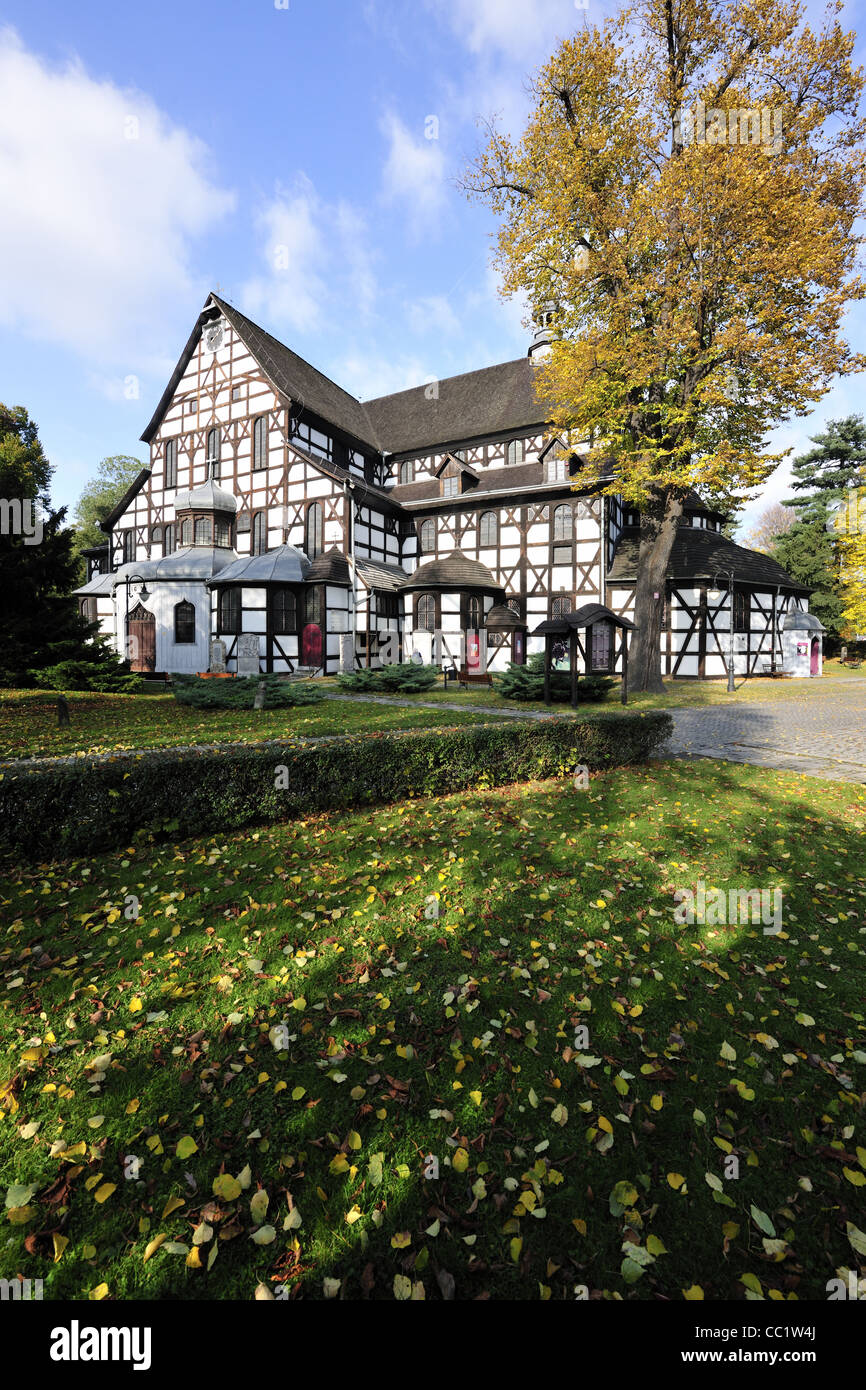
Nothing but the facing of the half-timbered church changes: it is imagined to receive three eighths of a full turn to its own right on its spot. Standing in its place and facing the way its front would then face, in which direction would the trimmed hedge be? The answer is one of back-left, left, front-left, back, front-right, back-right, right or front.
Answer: back

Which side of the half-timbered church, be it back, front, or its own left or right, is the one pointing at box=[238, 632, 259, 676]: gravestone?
front

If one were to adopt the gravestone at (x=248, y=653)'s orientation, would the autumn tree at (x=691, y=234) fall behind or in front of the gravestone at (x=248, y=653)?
in front

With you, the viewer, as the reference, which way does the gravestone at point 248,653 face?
facing the viewer

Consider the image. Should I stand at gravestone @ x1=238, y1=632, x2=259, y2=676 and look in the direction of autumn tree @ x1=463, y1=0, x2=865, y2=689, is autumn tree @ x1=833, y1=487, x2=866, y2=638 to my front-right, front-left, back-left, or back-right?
front-left

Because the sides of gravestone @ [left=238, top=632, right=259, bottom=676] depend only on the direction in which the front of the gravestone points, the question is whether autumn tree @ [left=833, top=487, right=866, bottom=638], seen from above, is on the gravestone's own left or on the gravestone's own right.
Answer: on the gravestone's own left

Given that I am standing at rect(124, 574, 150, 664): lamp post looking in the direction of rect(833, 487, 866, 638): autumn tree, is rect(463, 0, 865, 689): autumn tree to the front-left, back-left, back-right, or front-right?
front-right

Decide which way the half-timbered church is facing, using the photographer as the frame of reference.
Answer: facing the viewer and to the left of the viewer

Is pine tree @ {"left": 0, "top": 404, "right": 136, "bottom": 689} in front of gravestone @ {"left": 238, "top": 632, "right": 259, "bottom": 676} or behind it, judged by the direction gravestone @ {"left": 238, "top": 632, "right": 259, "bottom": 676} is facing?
in front

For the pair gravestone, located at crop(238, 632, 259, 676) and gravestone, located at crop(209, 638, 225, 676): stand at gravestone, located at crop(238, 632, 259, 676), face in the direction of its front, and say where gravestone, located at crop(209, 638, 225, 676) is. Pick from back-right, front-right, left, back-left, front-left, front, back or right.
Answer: back-right

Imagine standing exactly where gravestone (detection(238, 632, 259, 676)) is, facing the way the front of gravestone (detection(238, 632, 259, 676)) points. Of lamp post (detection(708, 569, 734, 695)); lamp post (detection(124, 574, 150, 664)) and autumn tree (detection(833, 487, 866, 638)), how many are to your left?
2

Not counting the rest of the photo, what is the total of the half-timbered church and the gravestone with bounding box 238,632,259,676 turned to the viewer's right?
0
